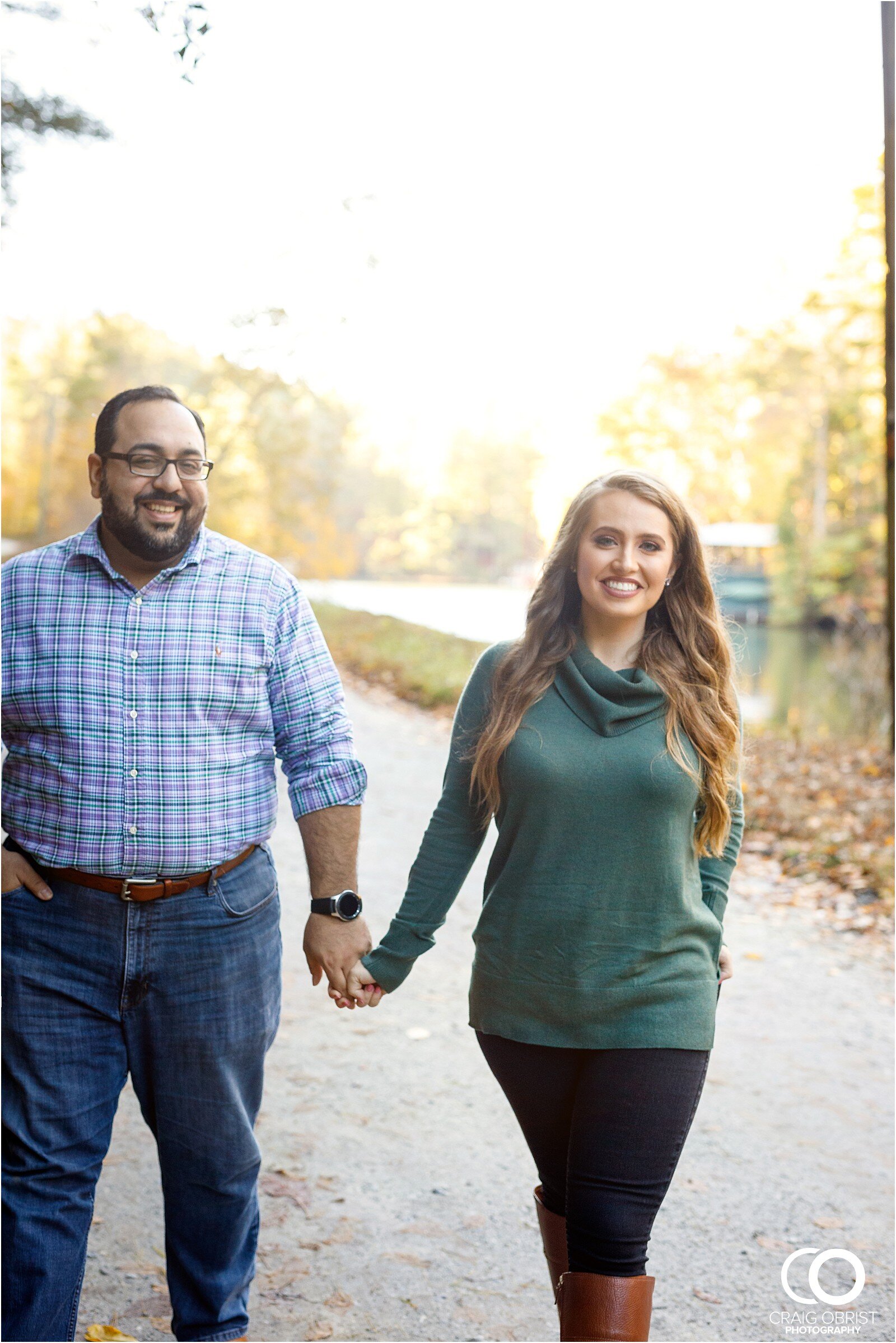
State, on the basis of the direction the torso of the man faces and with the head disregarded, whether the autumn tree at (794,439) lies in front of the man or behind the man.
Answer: behind

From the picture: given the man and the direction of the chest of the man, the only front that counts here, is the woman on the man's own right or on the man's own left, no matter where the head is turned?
on the man's own left

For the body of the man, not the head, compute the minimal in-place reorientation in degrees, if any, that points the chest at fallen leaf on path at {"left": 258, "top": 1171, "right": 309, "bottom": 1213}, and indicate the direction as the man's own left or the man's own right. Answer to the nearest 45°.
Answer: approximately 180°

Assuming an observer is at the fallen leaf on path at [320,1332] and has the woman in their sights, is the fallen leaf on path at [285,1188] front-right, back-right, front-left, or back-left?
back-left

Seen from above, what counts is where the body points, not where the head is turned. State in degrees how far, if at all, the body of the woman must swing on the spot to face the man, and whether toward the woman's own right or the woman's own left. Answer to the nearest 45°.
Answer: approximately 90° to the woman's own right

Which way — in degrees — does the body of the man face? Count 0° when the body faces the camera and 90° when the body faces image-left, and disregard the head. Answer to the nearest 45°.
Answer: approximately 0°

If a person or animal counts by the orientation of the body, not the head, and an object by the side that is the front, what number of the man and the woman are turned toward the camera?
2

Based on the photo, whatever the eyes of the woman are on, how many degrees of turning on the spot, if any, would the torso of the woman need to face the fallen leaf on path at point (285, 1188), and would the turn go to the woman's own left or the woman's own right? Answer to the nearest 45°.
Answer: approximately 135° to the woman's own right

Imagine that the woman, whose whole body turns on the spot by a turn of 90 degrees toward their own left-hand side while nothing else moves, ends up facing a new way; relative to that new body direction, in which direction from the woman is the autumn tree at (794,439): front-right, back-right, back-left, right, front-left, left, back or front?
left
